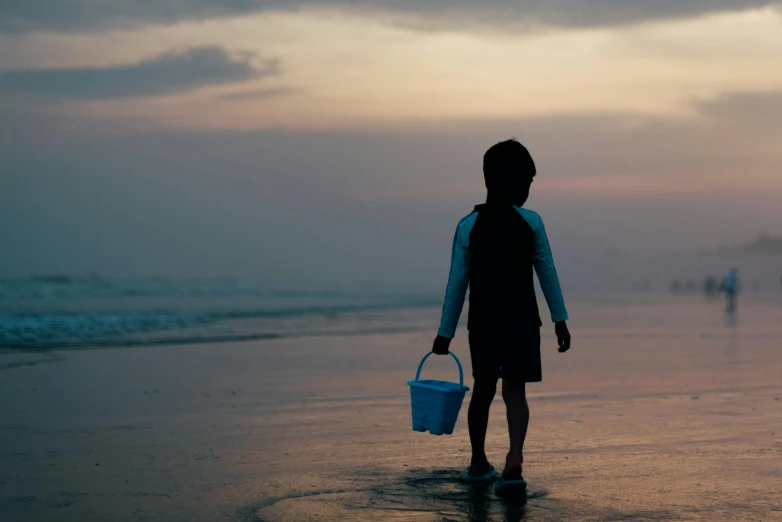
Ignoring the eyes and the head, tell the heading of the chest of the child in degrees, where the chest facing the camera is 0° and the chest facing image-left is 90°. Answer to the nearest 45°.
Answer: approximately 180°
